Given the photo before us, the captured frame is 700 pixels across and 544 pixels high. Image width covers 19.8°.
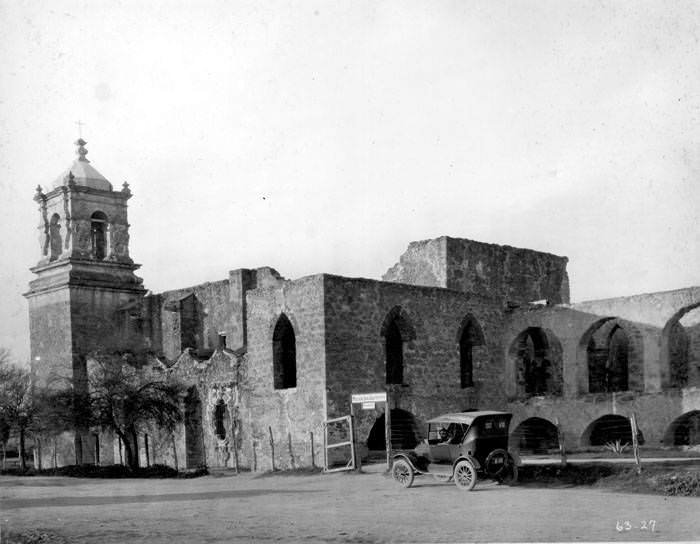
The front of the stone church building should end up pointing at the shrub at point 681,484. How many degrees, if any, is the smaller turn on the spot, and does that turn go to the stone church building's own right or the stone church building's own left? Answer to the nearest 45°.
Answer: approximately 135° to the stone church building's own left

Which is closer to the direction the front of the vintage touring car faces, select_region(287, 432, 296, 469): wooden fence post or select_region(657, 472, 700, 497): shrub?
the wooden fence post

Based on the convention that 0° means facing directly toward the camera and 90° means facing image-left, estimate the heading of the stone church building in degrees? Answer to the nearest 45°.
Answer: approximately 135°

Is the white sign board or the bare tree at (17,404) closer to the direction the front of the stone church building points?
the bare tree

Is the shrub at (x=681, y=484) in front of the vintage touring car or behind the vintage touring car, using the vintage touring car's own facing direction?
behind

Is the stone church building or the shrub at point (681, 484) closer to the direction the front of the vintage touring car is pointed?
the stone church building

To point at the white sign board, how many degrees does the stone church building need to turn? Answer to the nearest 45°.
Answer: approximately 135° to its left

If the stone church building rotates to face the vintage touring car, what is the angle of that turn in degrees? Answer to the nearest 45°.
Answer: approximately 135° to its left

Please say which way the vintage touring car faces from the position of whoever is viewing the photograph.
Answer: facing away from the viewer and to the left of the viewer
